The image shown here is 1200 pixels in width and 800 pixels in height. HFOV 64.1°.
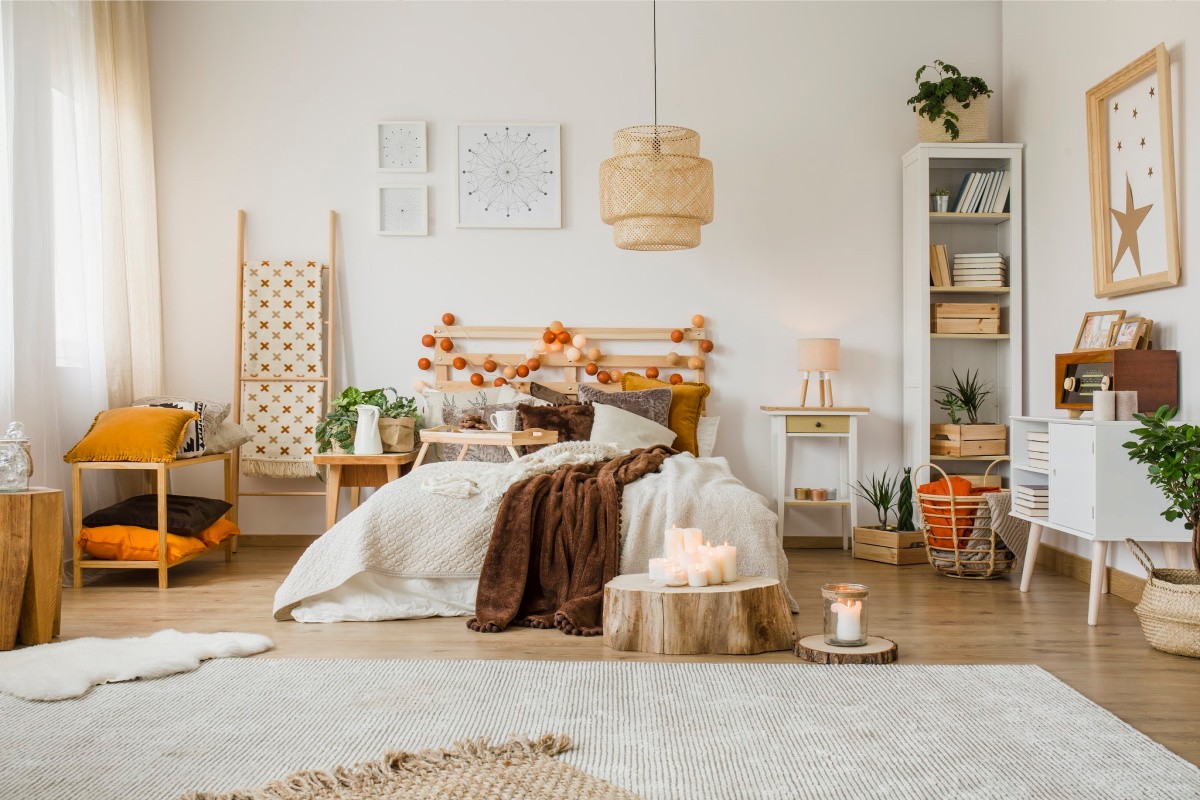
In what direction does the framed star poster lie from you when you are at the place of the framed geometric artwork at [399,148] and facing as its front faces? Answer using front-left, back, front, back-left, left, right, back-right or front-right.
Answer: front-left

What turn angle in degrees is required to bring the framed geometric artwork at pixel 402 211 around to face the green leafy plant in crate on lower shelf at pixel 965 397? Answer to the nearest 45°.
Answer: approximately 90° to its left

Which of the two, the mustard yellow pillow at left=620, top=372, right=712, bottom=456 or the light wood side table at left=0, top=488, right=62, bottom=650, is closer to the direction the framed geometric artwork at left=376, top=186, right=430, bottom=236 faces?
the light wood side table

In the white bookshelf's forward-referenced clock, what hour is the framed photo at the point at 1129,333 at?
The framed photo is roughly at 11 o'clock from the white bookshelf.

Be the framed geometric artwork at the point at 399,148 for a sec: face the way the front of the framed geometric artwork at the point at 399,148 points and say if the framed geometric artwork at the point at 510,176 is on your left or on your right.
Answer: on your left

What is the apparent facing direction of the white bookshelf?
toward the camera

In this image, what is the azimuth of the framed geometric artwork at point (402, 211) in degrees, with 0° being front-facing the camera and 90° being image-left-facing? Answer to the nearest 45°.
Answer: approximately 0°

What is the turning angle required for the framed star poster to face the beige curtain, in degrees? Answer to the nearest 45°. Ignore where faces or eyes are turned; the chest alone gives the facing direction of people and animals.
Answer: approximately 45° to its right

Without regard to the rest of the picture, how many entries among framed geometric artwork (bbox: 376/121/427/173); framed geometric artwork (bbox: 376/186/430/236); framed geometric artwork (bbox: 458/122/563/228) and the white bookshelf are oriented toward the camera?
4

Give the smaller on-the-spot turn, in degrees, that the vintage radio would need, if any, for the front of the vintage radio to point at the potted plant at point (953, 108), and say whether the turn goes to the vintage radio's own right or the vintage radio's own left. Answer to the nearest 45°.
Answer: approximately 90° to the vintage radio's own right

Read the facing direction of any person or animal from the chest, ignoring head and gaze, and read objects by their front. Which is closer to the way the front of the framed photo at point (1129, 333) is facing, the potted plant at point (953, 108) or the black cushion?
the black cushion

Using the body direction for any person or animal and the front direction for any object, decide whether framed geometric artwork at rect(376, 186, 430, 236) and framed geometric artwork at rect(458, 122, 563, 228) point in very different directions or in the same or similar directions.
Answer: same or similar directions

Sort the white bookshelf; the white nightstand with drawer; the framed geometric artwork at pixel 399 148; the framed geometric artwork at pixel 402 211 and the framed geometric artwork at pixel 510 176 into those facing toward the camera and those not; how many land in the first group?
5

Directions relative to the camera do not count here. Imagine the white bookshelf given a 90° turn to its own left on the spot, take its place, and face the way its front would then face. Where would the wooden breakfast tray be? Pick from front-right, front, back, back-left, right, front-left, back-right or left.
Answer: back-right

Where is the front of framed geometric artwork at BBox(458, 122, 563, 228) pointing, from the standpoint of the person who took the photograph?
facing the viewer

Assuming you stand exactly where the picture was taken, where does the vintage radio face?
facing the viewer and to the left of the viewer

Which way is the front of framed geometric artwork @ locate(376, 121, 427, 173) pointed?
toward the camera

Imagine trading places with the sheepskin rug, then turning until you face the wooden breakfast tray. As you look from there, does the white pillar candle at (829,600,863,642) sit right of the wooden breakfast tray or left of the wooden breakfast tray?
right

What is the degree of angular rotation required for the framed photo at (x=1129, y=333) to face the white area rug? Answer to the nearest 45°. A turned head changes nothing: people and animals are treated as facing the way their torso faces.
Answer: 0° — it already faces it

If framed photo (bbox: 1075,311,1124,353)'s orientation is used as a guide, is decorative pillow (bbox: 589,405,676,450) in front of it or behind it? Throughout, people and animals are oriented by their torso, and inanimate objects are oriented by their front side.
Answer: in front

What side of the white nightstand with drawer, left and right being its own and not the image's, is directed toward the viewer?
front
